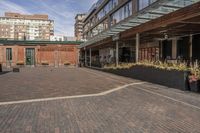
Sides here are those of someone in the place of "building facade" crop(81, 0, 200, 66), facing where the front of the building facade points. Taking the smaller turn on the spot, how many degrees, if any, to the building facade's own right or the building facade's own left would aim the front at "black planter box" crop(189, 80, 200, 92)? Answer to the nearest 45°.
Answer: approximately 45° to the building facade's own left

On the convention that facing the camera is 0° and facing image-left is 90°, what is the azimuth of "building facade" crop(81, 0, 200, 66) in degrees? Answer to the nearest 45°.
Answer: approximately 45°

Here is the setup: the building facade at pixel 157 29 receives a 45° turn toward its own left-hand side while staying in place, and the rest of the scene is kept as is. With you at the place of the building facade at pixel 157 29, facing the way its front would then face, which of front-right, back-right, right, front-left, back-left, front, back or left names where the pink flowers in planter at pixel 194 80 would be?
front
